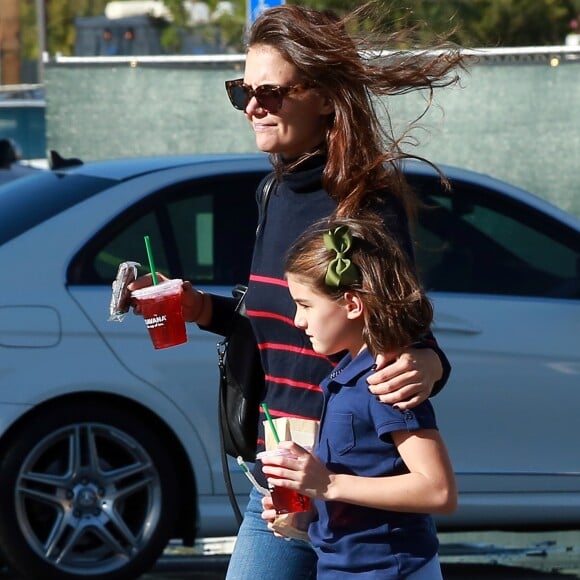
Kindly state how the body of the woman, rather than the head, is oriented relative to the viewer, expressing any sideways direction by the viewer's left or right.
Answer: facing the viewer and to the left of the viewer

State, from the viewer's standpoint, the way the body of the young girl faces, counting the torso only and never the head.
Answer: to the viewer's left

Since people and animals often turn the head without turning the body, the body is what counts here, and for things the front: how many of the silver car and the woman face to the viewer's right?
1

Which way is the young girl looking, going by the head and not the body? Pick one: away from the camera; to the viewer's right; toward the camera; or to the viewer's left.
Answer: to the viewer's left

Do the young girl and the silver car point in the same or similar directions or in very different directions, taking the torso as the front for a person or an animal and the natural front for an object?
very different directions
